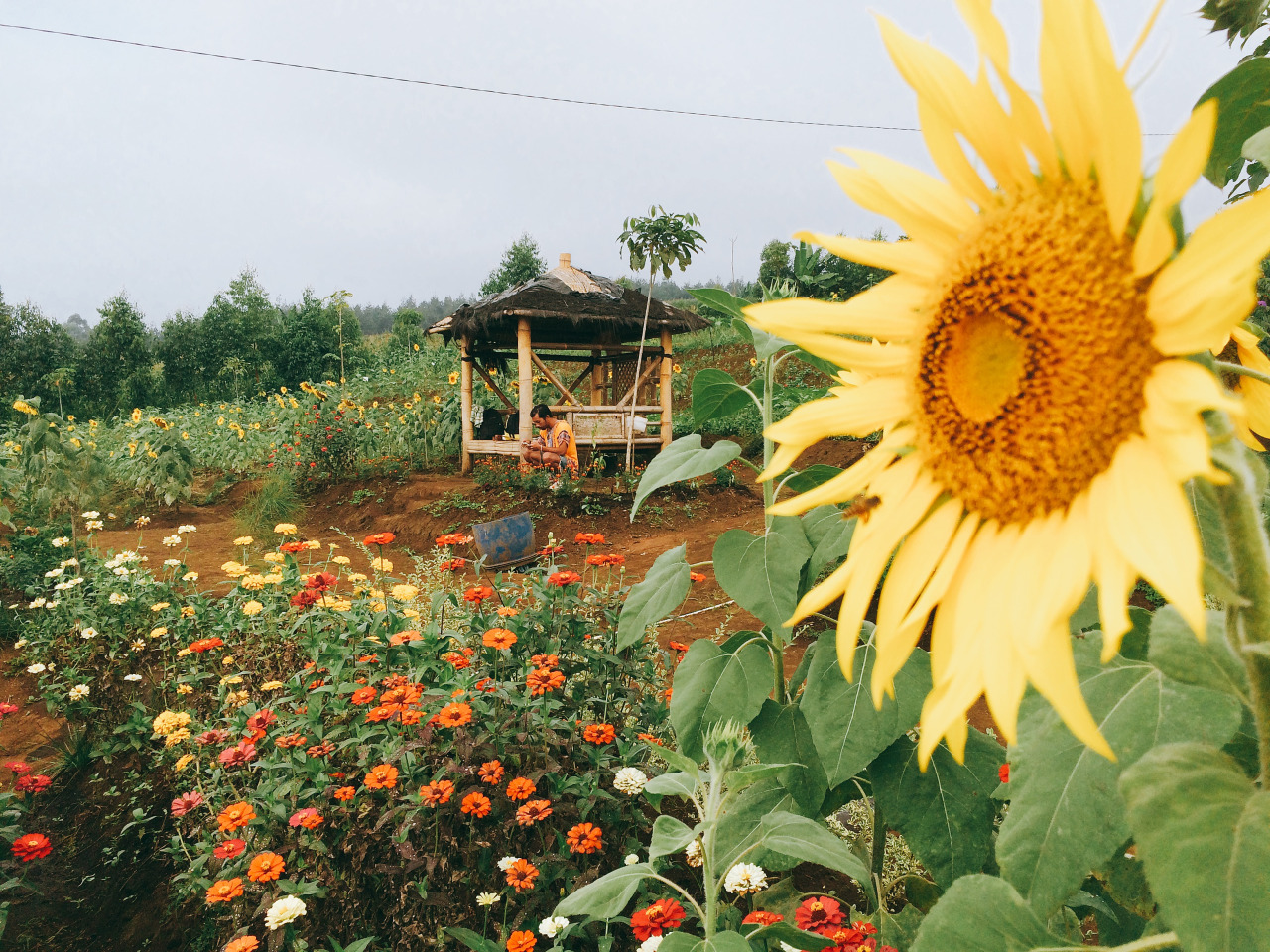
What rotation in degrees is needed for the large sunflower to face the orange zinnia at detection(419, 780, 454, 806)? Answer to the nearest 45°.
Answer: approximately 90° to its right

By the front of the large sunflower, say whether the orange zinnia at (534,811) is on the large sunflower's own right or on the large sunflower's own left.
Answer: on the large sunflower's own right

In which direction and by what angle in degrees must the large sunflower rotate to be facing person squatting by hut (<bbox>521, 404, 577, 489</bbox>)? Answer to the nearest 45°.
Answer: approximately 90° to its right

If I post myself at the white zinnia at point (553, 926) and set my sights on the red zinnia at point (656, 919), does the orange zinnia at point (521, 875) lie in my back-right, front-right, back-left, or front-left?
back-left

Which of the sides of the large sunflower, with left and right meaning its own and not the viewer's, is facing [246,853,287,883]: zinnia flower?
right

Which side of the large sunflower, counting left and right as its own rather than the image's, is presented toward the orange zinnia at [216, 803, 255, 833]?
right

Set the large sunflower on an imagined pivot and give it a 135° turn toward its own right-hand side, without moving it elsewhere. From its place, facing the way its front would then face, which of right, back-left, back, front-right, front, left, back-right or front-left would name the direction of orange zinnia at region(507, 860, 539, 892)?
front-left

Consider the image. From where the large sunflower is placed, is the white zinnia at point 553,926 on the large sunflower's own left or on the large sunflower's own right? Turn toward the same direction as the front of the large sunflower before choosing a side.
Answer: on the large sunflower's own right

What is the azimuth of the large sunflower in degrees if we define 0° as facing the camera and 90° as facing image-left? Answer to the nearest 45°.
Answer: approximately 45°

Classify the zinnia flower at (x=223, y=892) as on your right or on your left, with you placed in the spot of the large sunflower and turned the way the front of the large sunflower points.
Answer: on your right

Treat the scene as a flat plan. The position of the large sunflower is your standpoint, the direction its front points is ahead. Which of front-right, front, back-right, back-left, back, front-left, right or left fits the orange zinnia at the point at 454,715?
right

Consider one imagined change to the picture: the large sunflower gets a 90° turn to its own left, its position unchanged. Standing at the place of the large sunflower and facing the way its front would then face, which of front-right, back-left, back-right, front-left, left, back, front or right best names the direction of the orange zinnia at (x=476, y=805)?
back
